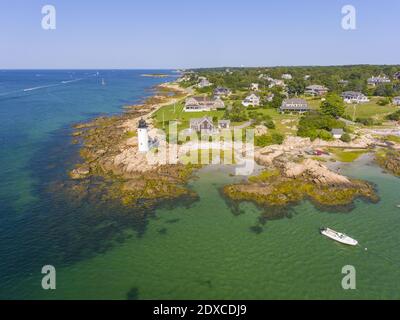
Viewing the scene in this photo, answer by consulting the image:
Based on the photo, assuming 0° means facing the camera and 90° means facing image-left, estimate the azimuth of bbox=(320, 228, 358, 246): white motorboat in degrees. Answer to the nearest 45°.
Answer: approximately 315°
